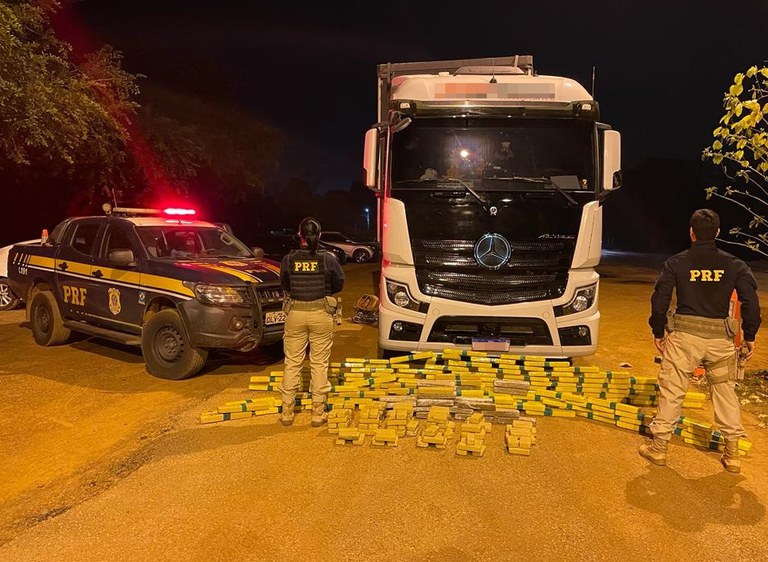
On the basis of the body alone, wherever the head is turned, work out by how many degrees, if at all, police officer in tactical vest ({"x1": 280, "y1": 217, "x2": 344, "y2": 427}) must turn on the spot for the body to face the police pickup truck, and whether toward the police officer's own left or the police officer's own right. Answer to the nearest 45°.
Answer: approximately 45° to the police officer's own left

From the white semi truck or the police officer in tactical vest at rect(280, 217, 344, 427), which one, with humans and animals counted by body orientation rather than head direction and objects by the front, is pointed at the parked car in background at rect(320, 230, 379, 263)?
the police officer in tactical vest

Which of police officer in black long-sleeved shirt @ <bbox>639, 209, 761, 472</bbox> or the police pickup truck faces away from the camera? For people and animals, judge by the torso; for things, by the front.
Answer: the police officer in black long-sleeved shirt

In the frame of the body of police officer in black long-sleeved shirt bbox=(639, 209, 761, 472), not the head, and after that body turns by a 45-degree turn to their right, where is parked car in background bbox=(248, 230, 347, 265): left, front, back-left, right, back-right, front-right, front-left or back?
left

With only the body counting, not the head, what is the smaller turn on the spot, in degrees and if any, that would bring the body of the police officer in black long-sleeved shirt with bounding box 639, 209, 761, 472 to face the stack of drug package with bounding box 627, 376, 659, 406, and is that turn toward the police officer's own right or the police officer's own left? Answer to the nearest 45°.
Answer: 0° — they already face it

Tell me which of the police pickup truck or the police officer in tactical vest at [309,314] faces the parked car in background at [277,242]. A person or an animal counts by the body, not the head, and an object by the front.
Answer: the police officer in tactical vest

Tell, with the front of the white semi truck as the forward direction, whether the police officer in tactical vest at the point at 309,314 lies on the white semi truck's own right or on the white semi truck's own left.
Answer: on the white semi truck's own right

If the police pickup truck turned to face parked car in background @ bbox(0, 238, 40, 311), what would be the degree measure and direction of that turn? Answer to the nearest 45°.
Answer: approximately 180°

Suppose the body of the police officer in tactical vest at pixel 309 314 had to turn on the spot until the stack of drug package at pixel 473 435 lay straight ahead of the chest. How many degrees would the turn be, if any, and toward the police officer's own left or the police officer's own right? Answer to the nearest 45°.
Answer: approximately 135° to the police officer's own right

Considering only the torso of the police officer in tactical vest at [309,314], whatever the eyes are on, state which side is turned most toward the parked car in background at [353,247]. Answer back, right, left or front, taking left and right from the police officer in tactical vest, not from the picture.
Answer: front

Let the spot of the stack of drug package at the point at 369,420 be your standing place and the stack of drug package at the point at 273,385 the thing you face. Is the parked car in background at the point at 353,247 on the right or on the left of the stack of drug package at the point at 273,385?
right

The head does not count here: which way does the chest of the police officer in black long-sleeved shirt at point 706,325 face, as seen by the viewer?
away from the camera

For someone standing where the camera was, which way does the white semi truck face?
facing the viewer

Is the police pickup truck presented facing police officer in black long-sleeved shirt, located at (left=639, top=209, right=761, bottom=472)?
yes

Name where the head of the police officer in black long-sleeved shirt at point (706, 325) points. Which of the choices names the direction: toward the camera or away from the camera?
away from the camera

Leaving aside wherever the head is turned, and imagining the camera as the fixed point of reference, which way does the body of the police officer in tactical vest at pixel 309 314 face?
away from the camera

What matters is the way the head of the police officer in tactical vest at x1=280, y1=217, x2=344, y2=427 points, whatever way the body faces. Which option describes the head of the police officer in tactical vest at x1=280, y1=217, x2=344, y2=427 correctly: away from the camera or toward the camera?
away from the camera

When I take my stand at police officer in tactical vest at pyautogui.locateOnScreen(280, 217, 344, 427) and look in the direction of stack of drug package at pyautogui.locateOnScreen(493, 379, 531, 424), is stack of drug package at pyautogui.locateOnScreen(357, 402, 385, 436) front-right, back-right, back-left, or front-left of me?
front-right
